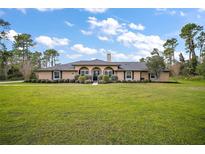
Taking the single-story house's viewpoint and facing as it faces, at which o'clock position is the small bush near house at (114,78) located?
The small bush near house is roughly at 10 o'clock from the single-story house.

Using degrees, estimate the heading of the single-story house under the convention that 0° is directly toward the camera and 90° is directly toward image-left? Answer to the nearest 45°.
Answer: approximately 0°
